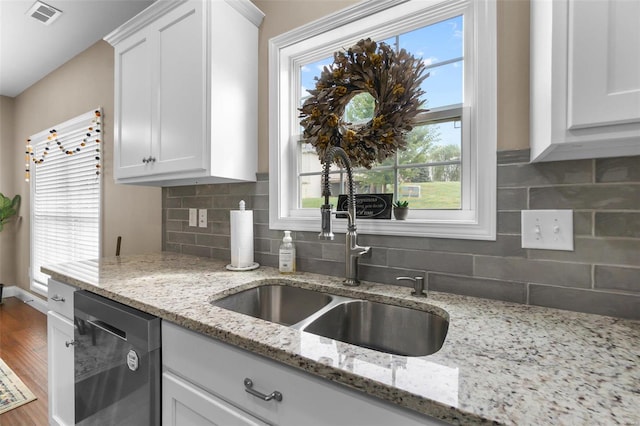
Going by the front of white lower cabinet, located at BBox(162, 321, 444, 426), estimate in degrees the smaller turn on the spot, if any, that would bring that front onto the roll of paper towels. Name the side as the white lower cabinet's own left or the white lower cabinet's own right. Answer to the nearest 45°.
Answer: approximately 135° to the white lower cabinet's own right

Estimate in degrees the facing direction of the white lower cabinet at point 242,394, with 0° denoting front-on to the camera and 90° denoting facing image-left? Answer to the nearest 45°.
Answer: approximately 45°

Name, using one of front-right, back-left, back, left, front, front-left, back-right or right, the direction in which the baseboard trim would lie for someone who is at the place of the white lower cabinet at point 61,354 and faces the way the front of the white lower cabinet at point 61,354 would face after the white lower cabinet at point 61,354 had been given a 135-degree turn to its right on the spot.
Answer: front

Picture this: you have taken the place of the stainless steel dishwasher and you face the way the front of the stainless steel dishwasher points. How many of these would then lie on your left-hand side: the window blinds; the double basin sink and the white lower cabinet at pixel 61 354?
1

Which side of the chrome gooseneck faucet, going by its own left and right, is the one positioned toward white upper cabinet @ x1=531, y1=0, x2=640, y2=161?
left

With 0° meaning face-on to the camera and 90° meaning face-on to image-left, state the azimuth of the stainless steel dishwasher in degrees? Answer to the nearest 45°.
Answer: approximately 45°

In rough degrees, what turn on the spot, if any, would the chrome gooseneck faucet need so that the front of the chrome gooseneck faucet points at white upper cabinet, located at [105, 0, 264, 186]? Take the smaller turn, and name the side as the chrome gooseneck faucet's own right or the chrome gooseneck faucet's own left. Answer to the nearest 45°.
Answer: approximately 45° to the chrome gooseneck faucet's own right

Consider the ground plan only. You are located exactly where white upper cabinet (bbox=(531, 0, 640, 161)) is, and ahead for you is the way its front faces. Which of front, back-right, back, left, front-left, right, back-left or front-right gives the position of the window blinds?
right

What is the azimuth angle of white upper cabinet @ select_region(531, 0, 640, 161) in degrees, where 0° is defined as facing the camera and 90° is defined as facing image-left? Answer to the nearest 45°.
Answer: approximately 0°

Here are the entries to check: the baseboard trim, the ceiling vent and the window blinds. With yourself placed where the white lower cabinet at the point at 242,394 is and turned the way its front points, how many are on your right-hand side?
3

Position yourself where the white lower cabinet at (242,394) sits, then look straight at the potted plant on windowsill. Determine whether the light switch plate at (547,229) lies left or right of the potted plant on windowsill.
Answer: right

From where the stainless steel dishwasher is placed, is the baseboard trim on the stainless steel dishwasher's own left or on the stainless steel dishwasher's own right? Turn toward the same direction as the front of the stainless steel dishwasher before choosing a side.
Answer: on the stainless steel dishwasher's own right
